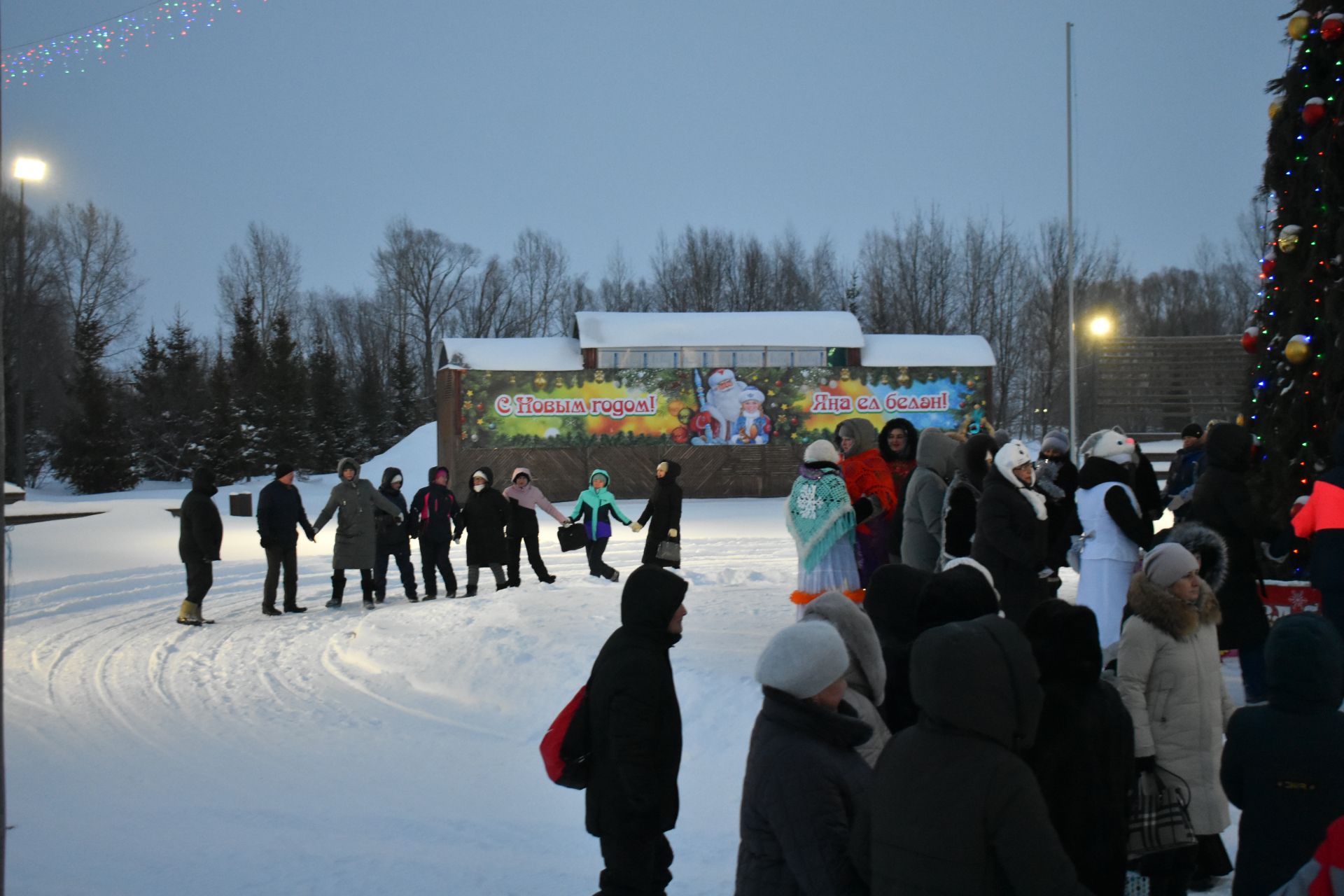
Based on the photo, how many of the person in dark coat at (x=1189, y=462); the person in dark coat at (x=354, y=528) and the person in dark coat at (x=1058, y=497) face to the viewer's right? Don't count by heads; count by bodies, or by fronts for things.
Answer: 0

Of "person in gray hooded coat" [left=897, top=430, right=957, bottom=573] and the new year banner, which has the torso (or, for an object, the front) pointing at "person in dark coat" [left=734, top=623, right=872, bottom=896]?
the new year banner

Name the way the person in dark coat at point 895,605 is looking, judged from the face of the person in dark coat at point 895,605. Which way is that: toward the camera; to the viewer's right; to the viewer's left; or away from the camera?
away from the camera

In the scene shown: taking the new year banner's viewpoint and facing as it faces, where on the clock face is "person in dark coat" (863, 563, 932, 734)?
The person in dark coat is roughly at 12 o'clock from the new year banner.

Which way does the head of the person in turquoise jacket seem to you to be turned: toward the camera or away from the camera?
toward the camera

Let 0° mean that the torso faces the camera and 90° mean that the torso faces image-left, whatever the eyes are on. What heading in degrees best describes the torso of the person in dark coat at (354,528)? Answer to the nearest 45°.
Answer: approximately 0°

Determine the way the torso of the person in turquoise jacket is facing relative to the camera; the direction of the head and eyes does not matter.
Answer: toward the camera

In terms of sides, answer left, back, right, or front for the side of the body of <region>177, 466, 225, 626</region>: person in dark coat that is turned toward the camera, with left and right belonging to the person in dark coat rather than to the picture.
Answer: right

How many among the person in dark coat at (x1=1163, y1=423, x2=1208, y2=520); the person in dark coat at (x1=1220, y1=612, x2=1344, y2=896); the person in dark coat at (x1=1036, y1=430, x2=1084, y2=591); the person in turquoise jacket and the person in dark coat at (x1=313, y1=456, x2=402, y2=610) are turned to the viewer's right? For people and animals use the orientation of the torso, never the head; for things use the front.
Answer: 0

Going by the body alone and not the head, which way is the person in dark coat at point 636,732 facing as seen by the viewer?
to the viewer's right

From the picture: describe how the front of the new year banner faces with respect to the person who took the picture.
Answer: facing the viewer

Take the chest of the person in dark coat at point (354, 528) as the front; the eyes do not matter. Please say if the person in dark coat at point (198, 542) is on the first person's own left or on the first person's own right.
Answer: on the first person's own right

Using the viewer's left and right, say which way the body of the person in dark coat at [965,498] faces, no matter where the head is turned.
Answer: facing to the right of the viewer
